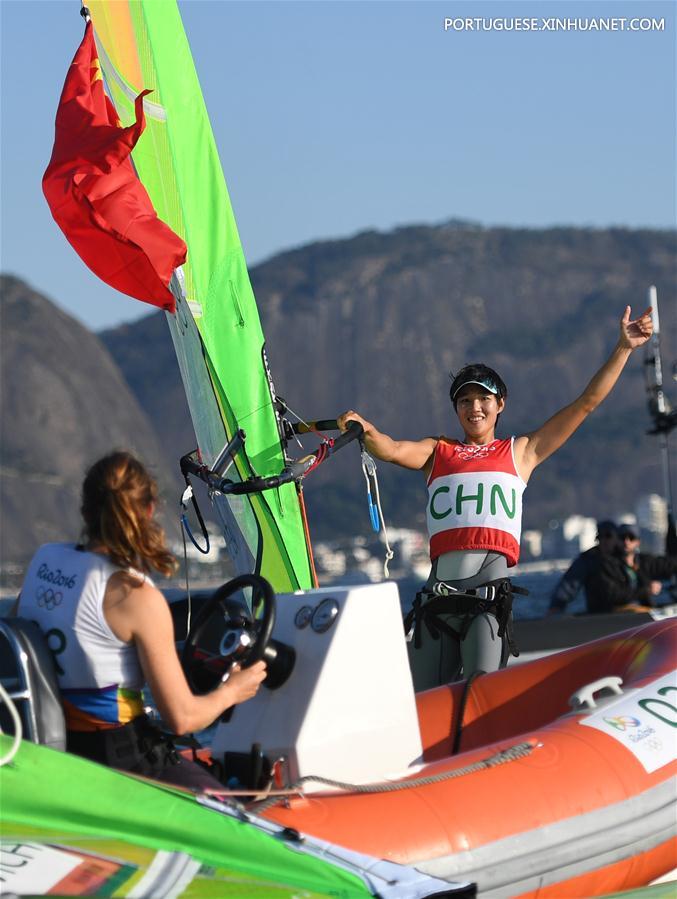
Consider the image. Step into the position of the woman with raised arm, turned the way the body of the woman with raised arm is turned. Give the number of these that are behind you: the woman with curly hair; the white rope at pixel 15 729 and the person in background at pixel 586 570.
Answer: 1

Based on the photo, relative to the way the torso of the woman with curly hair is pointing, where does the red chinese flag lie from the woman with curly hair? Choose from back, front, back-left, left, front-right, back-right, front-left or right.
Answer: front-left

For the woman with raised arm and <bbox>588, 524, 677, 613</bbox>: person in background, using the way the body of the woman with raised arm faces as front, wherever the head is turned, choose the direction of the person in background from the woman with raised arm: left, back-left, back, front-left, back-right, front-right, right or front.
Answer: back

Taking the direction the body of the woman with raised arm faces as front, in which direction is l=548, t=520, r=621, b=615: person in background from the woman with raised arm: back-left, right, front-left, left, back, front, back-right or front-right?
back

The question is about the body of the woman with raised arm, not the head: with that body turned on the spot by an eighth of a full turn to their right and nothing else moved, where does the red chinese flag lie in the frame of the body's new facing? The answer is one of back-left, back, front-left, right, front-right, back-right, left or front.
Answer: right

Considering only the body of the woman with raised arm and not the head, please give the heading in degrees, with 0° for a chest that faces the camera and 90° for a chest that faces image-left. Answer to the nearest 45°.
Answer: approximately 0°

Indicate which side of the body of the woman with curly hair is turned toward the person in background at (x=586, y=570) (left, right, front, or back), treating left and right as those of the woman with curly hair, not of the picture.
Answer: front

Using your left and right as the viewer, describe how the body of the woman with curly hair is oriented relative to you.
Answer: facing away from the viewer and to the right of the viewer

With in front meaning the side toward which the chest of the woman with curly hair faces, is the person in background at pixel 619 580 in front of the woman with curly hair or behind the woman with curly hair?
in front

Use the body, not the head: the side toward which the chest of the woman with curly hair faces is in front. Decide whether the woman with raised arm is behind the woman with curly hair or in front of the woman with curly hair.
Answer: in front

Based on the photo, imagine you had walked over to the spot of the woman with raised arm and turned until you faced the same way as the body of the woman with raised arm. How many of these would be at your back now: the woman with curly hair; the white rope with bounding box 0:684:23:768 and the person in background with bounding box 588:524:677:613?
1

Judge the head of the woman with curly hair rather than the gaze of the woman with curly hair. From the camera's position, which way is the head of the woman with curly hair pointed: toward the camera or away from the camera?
away from the camera

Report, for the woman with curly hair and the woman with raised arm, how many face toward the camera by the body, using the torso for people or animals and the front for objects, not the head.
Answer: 1
